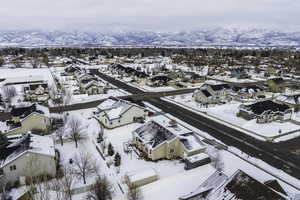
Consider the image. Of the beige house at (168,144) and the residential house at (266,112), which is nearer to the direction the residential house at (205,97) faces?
the beige house

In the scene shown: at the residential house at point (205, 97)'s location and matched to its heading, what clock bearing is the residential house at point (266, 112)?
the residential house at point (266, 112) is roughly at 9 o'clock from the residential house at point (205, 97).

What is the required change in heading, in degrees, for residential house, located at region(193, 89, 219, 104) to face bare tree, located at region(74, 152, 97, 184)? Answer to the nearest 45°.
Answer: approximately 45° to its left

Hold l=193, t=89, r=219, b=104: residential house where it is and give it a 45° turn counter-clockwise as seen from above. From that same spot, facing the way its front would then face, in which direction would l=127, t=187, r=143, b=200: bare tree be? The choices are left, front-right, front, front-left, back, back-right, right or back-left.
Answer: front

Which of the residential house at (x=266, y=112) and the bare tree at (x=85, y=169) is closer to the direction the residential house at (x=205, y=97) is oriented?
the bare tree

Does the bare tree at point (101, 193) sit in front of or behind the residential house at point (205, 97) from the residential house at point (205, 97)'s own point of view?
in front

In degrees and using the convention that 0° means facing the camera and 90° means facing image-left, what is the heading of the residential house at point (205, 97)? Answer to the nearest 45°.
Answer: approximately 45°

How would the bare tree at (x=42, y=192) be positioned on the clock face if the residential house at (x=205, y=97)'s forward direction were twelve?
The bare tree is roughly at 11 o'clock from the residential house.

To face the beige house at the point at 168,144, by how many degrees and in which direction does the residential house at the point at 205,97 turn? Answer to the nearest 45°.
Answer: approximately 45° to its left

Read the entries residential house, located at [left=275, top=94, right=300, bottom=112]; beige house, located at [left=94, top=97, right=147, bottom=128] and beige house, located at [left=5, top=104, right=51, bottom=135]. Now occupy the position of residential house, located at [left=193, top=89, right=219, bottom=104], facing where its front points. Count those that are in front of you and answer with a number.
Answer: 2

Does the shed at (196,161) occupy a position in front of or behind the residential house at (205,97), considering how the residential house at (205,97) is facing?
in front

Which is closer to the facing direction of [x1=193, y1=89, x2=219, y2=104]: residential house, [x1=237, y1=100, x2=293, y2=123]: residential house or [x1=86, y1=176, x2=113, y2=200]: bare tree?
the bare tree
